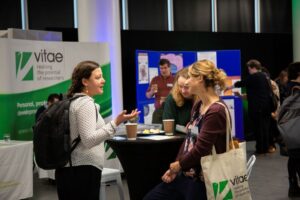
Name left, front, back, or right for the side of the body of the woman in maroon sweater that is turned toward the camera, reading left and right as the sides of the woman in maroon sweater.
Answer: left

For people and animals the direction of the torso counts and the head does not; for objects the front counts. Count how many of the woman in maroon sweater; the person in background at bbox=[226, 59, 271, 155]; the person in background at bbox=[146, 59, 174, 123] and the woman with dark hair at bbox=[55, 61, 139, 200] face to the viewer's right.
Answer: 1

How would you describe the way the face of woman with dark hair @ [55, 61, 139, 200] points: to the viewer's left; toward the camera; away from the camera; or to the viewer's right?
to the viewer's right

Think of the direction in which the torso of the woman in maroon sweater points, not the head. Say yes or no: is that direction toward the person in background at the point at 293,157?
no

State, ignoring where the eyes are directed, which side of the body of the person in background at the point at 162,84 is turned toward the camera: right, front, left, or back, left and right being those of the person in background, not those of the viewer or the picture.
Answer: front

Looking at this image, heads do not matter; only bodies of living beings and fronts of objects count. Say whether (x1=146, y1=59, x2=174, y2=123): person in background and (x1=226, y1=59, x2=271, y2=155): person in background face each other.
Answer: no

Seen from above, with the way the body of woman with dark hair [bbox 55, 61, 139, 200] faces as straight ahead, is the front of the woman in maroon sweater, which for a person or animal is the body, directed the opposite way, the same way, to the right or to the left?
the opposite way

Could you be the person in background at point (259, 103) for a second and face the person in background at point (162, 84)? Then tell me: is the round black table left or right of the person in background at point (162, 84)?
left

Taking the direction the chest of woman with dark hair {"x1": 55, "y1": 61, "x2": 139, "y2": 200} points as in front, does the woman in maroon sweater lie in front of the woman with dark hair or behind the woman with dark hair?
in front

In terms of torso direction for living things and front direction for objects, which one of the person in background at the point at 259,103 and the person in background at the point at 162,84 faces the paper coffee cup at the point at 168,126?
the person in background at the point at 162,84

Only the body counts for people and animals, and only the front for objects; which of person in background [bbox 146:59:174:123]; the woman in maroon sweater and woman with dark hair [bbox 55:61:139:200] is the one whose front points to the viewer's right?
the woman with dark hair

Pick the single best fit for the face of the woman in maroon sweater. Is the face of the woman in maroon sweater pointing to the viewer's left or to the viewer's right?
to the viewer's left

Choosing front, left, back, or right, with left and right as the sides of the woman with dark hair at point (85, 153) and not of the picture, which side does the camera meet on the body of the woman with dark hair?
right

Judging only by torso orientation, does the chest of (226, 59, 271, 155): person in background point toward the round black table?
no

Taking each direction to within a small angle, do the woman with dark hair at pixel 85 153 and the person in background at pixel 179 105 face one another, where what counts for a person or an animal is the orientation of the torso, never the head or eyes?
no

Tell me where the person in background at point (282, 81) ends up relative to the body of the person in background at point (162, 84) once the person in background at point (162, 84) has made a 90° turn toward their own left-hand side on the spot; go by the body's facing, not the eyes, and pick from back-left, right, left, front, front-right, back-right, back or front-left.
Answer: front-left

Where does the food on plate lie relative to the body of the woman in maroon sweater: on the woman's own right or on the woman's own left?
on the woman's own right

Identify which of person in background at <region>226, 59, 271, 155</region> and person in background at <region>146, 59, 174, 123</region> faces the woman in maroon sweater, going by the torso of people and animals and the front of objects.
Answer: person in background at <region>146, 59, 174, 123</region>

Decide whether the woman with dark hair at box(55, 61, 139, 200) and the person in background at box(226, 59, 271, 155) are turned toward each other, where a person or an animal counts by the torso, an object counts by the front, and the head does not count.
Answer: no
